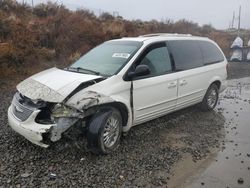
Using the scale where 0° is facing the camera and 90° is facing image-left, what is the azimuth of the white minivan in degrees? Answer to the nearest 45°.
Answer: approximately 45°
